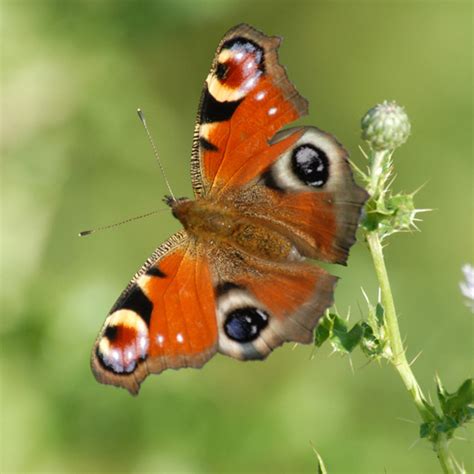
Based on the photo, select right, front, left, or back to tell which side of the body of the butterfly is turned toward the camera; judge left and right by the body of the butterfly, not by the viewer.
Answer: left
